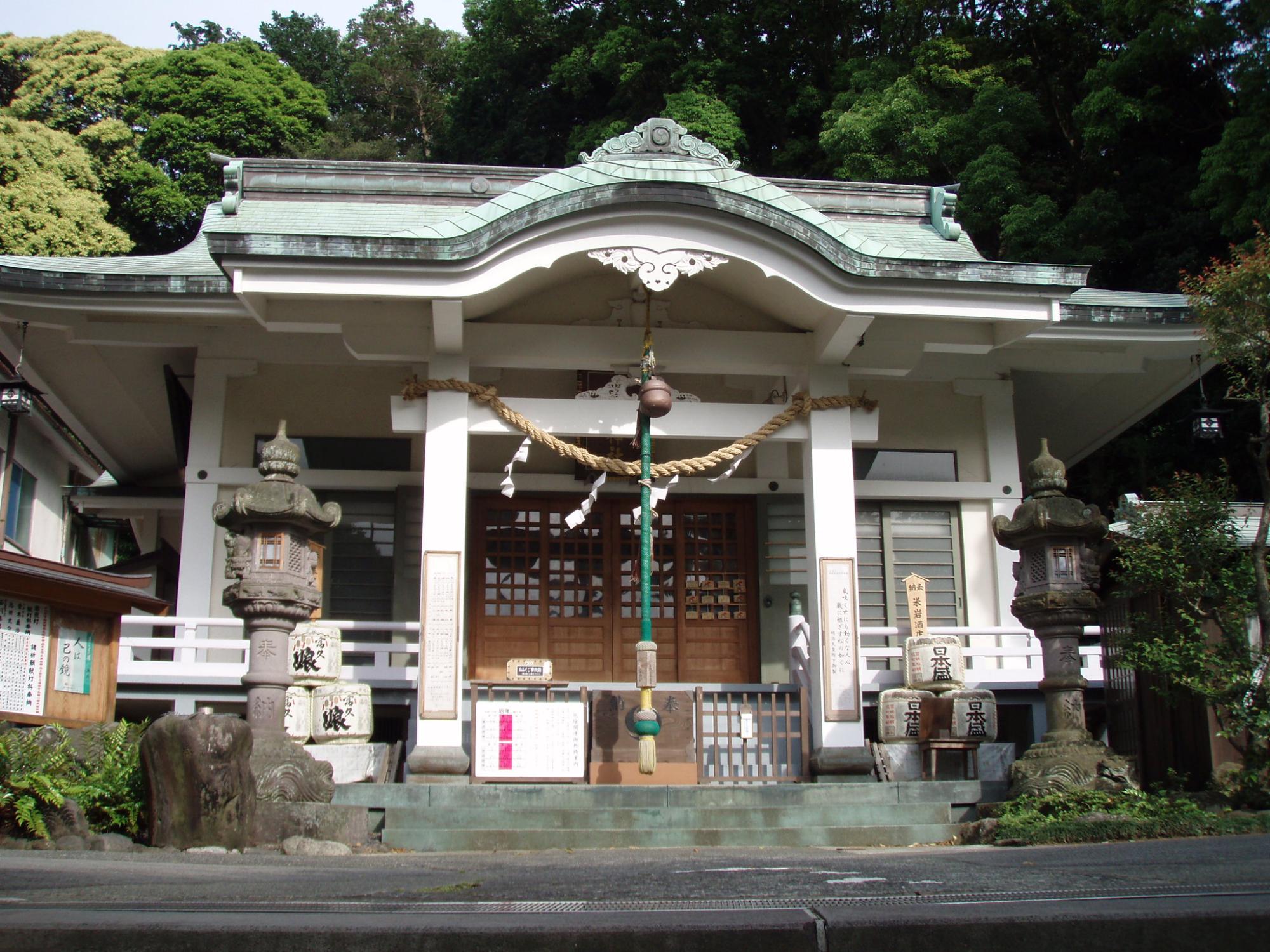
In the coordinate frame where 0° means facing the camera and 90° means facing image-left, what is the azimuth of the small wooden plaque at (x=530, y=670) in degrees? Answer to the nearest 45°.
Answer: approximately 0°

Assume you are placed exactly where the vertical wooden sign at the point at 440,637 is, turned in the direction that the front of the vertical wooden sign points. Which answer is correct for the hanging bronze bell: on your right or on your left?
on your left

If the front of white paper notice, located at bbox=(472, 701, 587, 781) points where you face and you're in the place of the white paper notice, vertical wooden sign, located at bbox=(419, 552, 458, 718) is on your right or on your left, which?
on your right

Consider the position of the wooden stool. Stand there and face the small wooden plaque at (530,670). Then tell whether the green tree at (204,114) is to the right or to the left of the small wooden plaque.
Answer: right

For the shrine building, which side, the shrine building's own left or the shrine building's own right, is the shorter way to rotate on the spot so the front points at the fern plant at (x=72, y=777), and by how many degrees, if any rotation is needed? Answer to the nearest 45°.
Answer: approximately 45° to the shrine building's own right

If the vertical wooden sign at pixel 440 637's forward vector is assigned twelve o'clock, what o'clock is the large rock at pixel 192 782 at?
The large rock is roughly at 1 o'clock from the vertical wooden sign.

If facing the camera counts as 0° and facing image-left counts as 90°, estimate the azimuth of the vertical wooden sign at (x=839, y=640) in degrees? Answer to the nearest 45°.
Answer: approximately 0°

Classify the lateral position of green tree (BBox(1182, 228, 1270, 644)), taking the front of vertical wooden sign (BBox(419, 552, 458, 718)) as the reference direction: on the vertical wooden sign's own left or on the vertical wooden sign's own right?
on the vertical wooden sign's own left

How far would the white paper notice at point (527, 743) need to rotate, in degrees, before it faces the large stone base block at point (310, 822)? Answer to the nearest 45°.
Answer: approximately 45° to its right

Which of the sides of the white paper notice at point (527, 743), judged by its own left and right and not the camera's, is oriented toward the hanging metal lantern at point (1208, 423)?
left

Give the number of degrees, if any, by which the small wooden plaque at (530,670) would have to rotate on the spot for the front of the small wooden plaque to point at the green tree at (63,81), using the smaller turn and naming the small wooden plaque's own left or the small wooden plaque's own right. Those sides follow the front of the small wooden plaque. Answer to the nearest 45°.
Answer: approximately 135° to the small wooden plaque's own right
